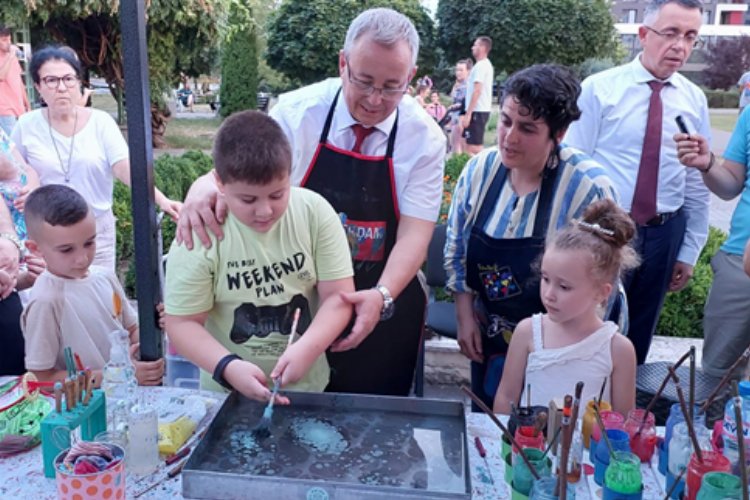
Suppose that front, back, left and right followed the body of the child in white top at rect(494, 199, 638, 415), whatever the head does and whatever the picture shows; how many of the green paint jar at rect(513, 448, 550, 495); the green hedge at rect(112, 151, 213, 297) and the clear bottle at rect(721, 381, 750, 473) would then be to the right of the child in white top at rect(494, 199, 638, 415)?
1

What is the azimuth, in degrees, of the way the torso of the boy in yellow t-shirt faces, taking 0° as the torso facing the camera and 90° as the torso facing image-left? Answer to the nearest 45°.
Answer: approximately 0°

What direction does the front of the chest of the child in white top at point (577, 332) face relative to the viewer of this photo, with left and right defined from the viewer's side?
facing the viewer and to the left of the viewer

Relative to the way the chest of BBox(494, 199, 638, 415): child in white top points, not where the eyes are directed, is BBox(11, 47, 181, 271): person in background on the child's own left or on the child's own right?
on the child's own right

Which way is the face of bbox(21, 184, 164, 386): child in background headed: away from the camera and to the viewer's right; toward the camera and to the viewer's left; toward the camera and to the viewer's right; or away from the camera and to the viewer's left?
toward the camera and to the viewer's right

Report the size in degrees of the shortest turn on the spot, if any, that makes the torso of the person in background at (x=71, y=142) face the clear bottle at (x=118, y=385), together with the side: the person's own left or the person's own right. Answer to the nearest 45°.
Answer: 0° — they already face it

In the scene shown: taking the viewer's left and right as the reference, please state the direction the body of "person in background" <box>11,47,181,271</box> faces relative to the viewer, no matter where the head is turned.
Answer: facing the viewer

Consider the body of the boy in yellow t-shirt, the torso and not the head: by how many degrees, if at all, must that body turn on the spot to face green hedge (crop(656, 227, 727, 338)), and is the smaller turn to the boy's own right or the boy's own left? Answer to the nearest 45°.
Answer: approximately 135° to the boy's own left

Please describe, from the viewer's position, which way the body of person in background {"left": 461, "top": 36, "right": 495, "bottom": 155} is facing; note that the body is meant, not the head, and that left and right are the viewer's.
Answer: facing to the left of the viewer

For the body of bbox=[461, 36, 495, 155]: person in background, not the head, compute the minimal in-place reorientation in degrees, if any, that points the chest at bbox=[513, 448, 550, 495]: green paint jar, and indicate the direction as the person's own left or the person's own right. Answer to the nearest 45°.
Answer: approximately 90° to the person's own left

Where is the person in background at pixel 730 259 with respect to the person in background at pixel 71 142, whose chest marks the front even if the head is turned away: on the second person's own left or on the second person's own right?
on the second person's own left

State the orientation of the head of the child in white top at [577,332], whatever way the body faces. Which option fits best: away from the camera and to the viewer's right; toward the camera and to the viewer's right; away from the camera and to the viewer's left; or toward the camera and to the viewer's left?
toward the camera and to the viewer's left
